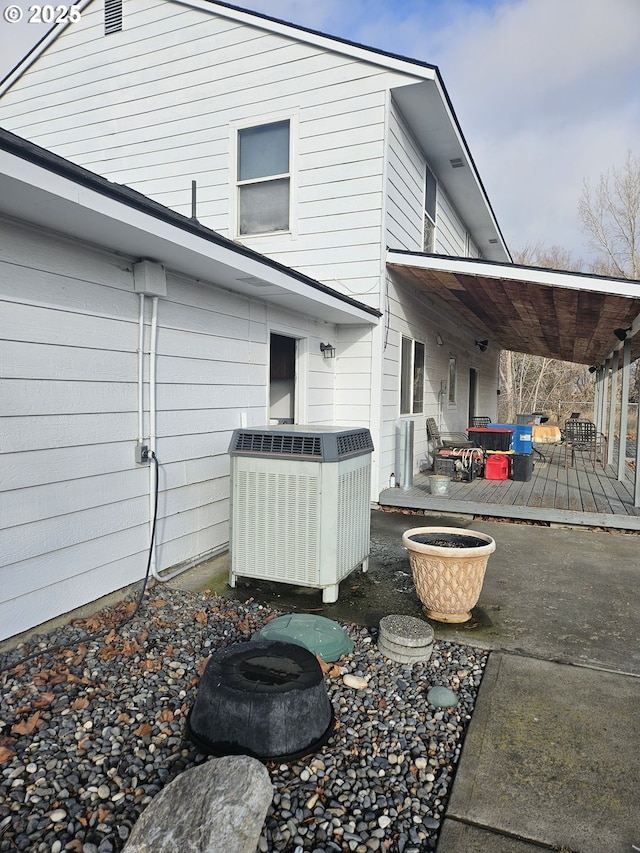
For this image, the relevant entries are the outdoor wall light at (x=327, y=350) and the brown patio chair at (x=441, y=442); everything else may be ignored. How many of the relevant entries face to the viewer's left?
0

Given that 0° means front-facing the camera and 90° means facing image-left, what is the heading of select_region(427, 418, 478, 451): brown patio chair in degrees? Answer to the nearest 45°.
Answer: approximately 270°

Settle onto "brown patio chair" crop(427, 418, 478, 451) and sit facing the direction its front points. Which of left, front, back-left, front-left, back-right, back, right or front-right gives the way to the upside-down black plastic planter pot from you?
right

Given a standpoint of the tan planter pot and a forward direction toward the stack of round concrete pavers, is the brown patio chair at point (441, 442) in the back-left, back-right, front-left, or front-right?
back-right

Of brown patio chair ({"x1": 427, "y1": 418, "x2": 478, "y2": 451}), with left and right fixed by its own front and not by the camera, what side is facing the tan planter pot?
right

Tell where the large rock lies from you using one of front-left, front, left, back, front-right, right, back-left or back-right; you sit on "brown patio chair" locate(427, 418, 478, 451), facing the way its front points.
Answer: right

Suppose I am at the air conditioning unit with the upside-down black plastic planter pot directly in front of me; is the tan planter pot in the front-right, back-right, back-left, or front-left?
front-left

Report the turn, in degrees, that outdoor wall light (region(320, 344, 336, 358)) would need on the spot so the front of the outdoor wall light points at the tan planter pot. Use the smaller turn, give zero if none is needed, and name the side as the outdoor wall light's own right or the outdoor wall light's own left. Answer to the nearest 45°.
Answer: approximately 45° to the outdoor wall light's own right

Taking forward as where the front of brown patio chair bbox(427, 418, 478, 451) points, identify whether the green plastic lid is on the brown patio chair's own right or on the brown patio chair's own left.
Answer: on the brown patio chair's own right

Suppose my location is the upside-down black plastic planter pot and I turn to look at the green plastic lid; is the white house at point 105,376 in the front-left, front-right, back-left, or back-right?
front-left

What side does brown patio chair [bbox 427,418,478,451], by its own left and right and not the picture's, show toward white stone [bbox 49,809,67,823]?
right

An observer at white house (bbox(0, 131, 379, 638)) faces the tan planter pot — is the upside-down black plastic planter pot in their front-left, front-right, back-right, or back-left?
front-right

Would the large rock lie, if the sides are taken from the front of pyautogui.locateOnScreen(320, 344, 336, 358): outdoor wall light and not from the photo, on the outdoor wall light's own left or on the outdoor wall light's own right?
on the outdoor wall light's own right
